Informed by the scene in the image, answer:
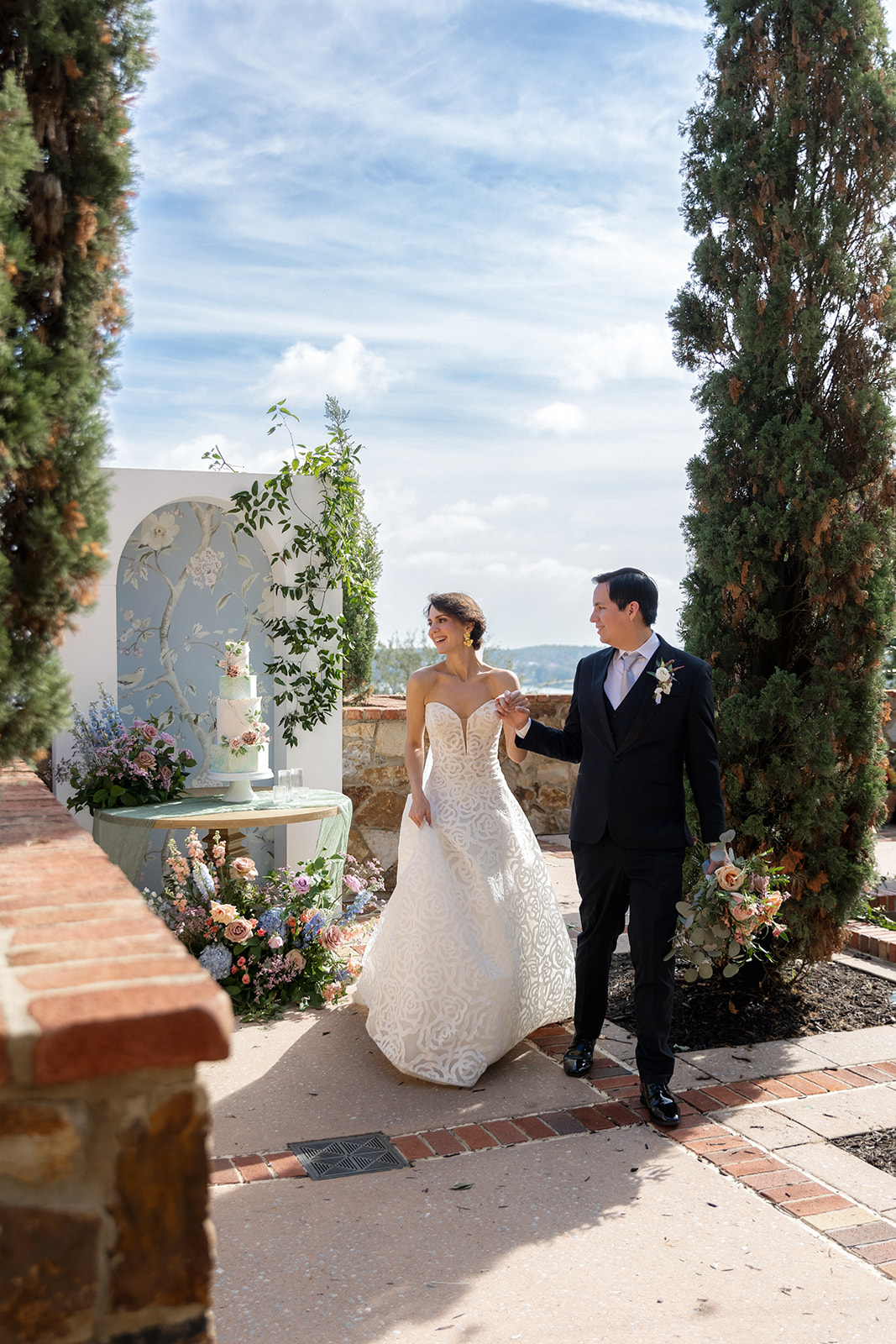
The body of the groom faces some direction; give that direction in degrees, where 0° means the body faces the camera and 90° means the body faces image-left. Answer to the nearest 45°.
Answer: approximately 0°

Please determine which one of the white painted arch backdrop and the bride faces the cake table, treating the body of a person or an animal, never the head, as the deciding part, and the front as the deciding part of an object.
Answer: the white painted arch backdrop

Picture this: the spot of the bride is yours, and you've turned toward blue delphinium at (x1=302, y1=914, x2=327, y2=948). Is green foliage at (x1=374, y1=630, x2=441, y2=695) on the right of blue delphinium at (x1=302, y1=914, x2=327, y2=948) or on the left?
right

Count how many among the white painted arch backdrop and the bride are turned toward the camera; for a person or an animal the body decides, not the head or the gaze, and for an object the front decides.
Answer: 2

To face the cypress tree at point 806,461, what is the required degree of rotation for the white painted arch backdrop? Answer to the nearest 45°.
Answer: approximately 45° to its left

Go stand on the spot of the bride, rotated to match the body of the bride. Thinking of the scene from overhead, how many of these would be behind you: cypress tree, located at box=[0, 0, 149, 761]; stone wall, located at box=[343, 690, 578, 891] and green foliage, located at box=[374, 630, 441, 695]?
2

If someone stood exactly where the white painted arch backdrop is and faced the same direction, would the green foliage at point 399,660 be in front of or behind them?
behind

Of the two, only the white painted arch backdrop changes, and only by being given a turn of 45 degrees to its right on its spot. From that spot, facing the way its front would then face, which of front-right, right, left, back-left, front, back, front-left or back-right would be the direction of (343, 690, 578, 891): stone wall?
back

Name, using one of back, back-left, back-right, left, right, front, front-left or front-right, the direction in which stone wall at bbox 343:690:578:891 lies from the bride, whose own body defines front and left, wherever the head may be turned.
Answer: back

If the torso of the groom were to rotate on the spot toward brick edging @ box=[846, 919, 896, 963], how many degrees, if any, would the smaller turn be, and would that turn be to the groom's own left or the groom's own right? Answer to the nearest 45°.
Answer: approximately 135° to the groom's own left

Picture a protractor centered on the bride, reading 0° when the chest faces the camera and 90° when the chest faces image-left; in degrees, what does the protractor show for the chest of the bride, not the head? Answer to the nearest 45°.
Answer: approximately 0°
